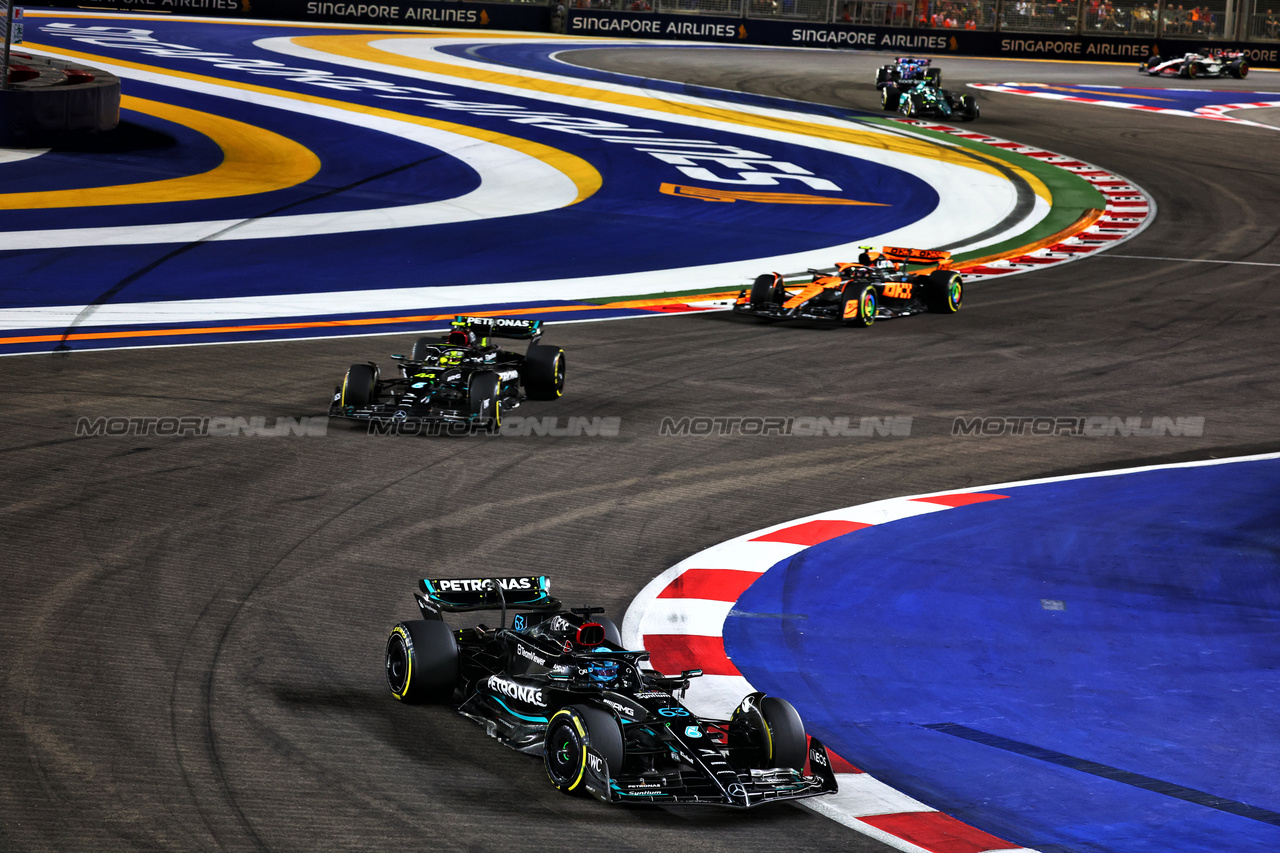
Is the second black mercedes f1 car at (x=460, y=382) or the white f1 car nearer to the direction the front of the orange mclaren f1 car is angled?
the second black mercedes f1 car

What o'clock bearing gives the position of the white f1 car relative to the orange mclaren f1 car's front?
The white f1 car is roughly at 5 o'clock from the orange mclaren f1 car.

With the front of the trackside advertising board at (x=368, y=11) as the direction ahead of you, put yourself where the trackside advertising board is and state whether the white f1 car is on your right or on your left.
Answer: on your left

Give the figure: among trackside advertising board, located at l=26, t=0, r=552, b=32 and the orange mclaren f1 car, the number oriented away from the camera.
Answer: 0

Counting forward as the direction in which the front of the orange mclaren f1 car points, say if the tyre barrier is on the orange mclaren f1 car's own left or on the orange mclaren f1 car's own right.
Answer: on the orange mclaren f1 car's own right

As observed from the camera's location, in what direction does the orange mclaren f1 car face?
facing the viewer and to the left of the viewer

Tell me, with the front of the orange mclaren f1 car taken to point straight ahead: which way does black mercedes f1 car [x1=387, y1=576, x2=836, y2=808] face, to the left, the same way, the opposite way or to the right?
to the left

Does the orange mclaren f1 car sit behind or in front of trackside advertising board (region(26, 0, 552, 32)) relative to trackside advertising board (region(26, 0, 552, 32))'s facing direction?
in front

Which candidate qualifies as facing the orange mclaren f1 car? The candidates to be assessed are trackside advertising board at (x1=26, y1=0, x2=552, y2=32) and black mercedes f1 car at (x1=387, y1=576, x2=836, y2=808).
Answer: the trackside advertising board

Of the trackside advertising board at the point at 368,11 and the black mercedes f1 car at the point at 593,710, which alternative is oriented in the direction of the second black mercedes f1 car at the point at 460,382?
the trackside advertising board

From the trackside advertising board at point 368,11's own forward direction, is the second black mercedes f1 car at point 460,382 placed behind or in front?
in front

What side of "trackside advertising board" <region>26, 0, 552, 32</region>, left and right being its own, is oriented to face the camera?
front
